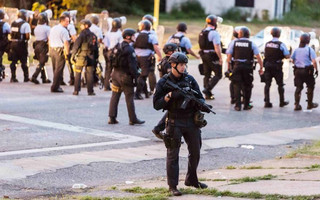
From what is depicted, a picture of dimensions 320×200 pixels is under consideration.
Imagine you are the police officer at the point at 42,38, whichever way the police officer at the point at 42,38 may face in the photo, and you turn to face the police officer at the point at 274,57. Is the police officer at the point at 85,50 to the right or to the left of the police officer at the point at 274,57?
right

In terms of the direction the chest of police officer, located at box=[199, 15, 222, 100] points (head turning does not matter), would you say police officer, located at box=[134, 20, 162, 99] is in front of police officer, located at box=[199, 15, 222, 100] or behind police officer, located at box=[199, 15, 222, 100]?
behind

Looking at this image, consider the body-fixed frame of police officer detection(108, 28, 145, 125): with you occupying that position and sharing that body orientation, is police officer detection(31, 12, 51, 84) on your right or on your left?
on your left
